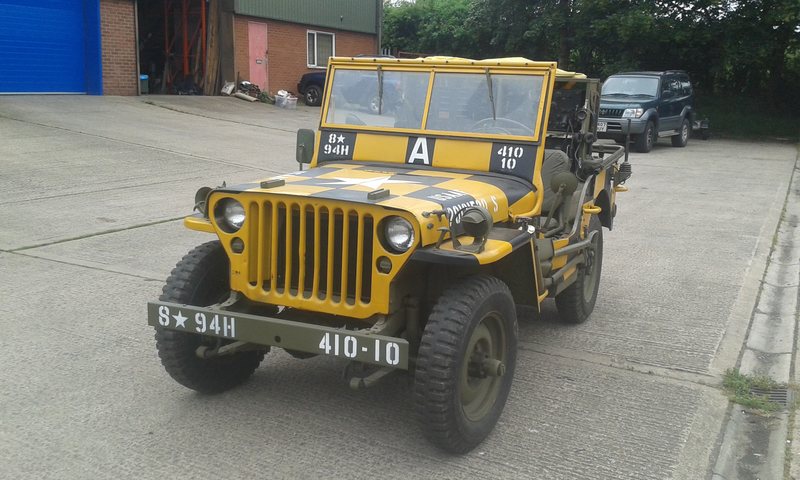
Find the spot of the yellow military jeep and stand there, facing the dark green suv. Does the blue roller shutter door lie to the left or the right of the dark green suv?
left

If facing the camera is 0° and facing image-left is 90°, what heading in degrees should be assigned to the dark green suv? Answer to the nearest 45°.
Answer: approximately 45°

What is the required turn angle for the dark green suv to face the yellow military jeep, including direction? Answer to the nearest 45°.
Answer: approximately 45° to its left

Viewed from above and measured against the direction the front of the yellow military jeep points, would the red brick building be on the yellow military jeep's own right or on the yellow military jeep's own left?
on the yellow military jeep's own right

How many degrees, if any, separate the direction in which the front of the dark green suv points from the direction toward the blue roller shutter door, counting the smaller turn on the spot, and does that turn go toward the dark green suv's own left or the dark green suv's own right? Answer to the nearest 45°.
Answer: approximately 45° to the dark green suv's own right

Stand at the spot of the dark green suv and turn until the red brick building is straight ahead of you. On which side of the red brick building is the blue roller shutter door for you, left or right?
left

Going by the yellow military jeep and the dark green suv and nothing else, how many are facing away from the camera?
0

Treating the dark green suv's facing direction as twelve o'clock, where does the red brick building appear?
The red brick building is roughly at 2 o'clock from the dark green suv.

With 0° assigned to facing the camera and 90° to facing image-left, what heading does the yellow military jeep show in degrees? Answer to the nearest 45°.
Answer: approximately 45°
